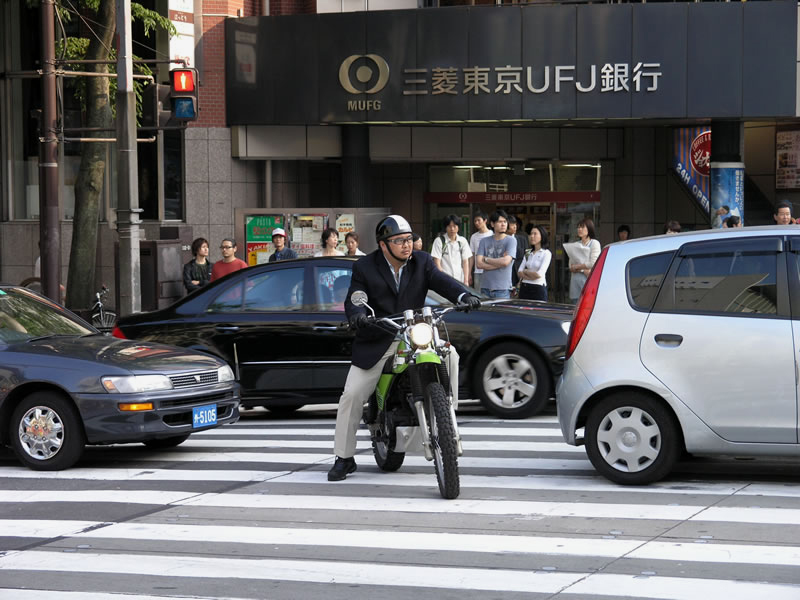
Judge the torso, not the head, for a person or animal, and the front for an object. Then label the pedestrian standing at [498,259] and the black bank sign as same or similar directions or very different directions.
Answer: same or similar directions

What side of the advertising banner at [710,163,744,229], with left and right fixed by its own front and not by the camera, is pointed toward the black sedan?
front

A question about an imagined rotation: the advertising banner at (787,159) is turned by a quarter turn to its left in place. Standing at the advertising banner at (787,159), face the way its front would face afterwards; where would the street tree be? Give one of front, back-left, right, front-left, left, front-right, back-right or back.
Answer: back-right

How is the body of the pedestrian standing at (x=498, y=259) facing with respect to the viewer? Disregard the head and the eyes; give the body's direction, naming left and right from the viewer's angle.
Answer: facing the viewer

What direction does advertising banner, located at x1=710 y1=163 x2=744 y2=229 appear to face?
toward the camera

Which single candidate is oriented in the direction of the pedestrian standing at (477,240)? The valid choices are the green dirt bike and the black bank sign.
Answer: the black bank sign

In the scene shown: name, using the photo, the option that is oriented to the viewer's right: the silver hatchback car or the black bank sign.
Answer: the silver hatchback car

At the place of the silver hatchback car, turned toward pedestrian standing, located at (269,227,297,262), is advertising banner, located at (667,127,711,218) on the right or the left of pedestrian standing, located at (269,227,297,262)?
right

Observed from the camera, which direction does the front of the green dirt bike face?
facing the viewer and to the right of the viewer

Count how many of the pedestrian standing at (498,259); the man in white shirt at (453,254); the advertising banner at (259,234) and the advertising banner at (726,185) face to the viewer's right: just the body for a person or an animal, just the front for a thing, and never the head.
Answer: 0

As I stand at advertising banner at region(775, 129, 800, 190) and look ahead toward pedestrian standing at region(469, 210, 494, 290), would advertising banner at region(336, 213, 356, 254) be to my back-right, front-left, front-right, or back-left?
front-right

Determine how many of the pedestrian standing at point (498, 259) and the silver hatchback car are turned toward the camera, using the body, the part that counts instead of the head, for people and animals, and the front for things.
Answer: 1

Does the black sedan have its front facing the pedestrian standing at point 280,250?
no

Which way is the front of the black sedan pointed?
to the viewer's right

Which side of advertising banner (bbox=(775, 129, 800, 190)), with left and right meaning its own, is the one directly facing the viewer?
front

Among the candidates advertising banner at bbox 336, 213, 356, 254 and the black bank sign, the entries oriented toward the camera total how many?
2

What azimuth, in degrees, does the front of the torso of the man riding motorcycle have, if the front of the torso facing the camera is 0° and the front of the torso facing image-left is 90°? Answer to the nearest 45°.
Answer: approximately 315°

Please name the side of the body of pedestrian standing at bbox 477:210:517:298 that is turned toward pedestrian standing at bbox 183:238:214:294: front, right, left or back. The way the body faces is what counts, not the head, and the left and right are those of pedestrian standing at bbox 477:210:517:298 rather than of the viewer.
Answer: right

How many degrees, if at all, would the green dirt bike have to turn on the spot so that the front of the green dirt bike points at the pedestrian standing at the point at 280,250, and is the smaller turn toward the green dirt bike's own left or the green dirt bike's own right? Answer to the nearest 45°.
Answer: approximately 135° to the green dirt bike's own left

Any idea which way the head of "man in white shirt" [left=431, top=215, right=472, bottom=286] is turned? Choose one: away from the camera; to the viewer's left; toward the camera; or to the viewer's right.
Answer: toward the camera
